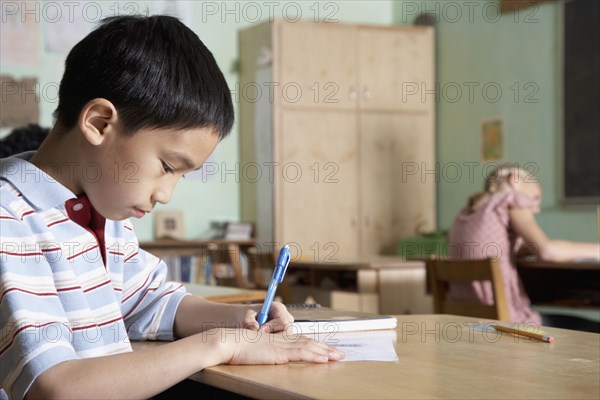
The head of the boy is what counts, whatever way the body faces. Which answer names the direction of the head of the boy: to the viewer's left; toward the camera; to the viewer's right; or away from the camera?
to the viewer's right

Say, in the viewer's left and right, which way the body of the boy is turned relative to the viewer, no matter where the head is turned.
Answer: facing the viewer and to the right of the viewer

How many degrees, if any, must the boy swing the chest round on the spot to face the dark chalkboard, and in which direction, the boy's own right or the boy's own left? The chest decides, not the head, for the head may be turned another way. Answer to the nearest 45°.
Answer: approximately 90° to the boy's own left

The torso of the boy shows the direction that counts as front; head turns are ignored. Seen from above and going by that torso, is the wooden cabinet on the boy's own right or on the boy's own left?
on the boy's own left

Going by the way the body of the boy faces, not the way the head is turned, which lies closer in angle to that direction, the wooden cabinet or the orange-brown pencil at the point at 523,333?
the orange-brown pencil

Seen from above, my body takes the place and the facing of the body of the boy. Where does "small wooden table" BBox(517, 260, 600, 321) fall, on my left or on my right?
on my left

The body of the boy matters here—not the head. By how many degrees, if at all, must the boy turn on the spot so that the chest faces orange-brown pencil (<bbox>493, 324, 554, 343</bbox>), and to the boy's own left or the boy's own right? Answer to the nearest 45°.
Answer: approximately 45° to the boy's own left

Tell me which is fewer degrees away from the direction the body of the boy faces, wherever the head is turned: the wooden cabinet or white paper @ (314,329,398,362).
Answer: the white paper
